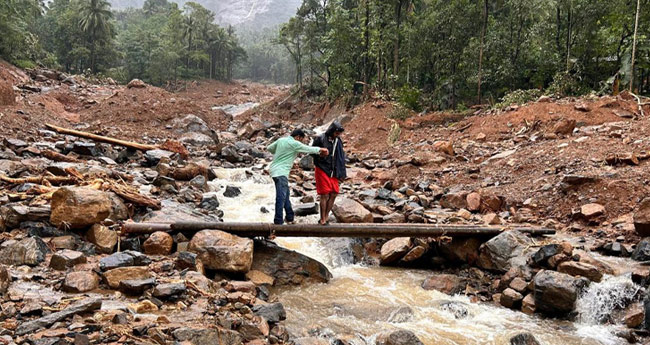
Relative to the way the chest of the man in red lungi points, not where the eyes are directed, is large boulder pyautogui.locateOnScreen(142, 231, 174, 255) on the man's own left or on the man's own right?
on the man's own right

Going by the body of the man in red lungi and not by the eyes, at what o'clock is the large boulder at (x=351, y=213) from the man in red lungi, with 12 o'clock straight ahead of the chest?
The large boulder is roughly at 8 o'clock from the man in red lungi.
